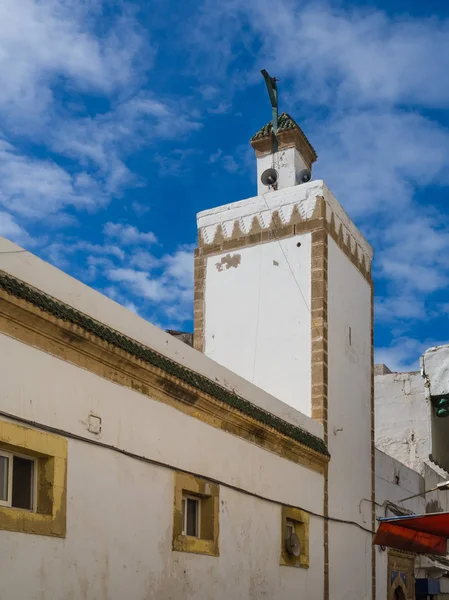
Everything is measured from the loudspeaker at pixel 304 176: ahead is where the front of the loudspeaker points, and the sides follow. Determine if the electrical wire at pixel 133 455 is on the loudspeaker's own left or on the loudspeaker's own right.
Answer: on the loudspeaker's own right

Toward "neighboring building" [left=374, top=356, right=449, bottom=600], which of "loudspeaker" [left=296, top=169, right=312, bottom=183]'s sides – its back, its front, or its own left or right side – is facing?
left

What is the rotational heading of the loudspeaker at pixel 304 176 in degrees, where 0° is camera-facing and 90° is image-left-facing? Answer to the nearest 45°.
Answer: approximately 315°
